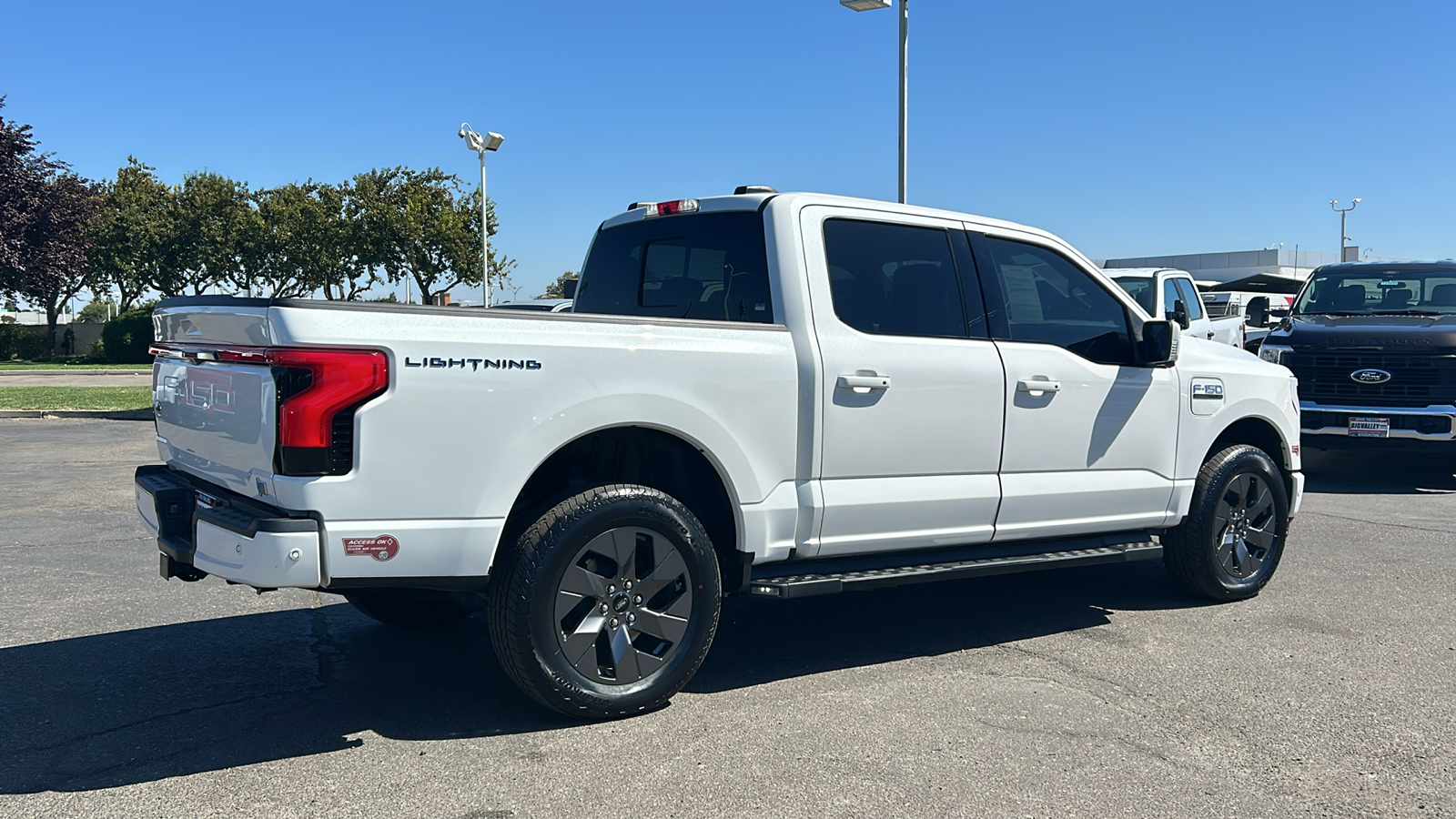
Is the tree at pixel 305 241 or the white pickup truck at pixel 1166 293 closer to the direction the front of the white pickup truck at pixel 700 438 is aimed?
the white pickup truck

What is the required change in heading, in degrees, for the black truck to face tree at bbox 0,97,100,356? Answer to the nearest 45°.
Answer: approximately 90° to its right

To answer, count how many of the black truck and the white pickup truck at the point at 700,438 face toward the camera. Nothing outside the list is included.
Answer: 1

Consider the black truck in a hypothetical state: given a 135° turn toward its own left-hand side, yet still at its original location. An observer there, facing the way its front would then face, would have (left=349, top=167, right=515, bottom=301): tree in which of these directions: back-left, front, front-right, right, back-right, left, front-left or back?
left

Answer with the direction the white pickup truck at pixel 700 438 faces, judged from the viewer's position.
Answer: facing away from the viewer and to the right of the viewer

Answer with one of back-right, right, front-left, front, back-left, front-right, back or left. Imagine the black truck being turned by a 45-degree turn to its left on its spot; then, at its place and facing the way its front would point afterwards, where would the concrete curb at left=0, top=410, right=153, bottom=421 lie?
back-right

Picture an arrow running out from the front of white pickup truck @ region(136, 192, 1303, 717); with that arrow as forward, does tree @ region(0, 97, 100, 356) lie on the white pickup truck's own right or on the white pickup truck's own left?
on the white pickup truck's own left

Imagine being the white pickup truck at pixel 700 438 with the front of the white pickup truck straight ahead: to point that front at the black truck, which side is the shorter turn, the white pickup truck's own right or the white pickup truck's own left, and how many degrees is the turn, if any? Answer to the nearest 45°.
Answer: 0° — it already faces it

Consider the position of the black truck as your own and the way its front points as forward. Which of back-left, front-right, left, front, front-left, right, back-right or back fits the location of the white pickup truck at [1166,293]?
back-right

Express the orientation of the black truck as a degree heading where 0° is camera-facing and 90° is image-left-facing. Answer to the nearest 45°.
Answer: approximately 0°

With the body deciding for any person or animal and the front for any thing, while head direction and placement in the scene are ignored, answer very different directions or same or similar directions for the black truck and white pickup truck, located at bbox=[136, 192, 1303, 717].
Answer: very different directions

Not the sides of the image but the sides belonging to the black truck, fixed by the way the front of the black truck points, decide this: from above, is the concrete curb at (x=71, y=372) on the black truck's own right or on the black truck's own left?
on the black truck's own right

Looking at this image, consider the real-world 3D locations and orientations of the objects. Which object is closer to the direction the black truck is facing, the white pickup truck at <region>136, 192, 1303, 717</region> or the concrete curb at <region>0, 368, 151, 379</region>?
the white pickup truck

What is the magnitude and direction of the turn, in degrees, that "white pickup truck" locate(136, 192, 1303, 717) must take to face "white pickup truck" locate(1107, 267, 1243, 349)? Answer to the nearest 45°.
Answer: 0° — it already faces it
